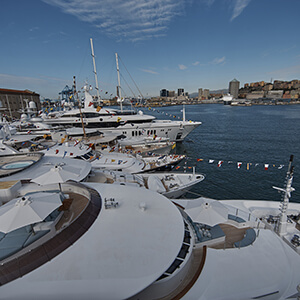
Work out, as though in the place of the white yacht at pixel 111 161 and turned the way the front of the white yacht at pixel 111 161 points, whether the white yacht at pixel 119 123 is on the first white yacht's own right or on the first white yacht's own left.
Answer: on the first white yacht's own left

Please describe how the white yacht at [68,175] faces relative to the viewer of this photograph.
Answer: facing to the right of the viewer

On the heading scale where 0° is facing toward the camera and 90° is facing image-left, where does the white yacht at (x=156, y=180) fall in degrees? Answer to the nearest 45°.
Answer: approximately 270°

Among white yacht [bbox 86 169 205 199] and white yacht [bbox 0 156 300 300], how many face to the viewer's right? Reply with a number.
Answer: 2

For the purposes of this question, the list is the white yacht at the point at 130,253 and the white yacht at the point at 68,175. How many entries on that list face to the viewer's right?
2

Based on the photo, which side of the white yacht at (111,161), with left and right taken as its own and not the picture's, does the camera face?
right

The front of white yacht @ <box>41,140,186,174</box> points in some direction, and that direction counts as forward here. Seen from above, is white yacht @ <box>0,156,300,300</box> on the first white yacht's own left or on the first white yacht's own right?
on the first white yacht's own right

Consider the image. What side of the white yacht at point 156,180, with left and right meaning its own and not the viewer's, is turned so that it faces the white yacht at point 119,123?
left

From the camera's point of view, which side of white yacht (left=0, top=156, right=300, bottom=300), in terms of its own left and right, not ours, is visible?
right

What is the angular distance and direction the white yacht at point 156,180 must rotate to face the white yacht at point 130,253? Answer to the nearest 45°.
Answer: approximately 90° to its right

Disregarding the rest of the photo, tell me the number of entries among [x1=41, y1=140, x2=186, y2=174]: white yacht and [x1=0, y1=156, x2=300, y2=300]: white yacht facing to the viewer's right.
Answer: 2

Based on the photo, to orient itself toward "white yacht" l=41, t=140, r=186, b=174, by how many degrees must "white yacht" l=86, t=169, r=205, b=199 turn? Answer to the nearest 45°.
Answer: approximately 135° to its left
